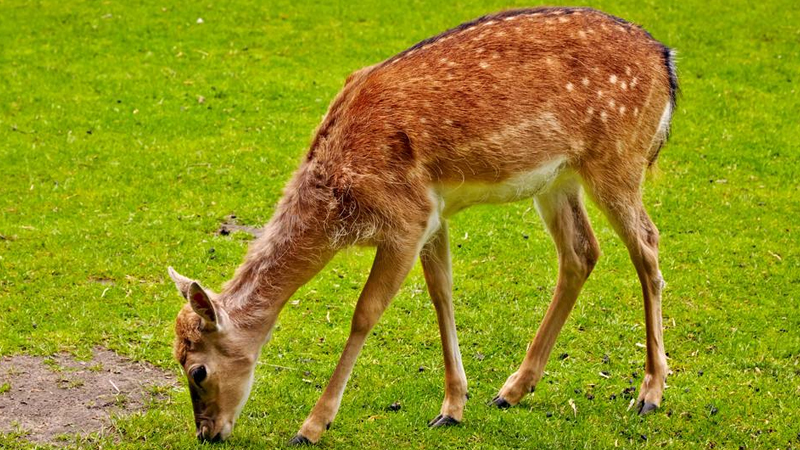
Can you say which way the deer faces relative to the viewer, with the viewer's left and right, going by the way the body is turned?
facing to the left of the viewer
